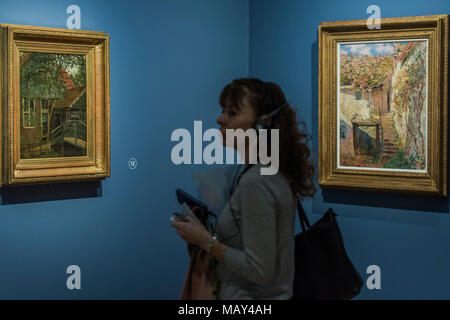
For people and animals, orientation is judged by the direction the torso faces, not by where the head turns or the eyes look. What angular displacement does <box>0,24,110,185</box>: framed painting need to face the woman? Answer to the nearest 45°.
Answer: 0° — it already faces them

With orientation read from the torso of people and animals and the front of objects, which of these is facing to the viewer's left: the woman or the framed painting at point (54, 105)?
the woman

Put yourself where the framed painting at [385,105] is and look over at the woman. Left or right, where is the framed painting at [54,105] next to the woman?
right

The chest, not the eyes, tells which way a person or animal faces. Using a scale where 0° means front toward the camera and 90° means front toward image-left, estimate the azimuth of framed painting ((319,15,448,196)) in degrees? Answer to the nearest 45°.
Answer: approximately 45°

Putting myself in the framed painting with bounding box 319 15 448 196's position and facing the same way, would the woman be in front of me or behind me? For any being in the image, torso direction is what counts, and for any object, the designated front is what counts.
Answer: in front

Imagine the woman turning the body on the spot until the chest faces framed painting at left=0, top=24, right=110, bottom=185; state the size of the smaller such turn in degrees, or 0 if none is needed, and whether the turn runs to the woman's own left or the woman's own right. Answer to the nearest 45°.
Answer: approximately 45° to the woman's own right

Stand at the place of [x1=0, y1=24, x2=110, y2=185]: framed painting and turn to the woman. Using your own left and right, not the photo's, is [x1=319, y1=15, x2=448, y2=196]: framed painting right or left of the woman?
left

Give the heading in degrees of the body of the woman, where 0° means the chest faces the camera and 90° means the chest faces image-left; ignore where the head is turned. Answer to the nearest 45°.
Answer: approximately 90°

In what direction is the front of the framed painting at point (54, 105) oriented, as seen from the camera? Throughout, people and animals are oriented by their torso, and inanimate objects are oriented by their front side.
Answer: facing the viewer and to the right of the viewer
